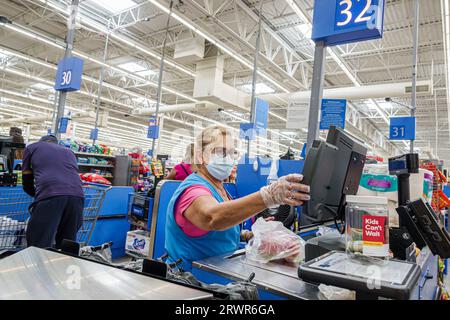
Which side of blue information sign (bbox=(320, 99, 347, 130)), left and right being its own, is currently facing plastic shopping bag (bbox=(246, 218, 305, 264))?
front

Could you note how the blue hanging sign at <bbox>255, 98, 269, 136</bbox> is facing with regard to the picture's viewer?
facing the viewer and to the right of the viewer

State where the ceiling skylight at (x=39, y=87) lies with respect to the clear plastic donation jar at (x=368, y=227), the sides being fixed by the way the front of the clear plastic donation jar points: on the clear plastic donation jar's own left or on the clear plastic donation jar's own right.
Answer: on the clear plastic donation jar's own right

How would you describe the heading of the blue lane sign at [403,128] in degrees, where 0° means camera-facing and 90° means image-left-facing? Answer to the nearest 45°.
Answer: approximately 0°

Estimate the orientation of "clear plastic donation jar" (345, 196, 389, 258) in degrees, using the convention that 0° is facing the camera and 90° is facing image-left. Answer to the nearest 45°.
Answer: approximately 0°

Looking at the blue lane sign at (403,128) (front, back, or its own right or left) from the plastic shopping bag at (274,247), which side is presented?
front

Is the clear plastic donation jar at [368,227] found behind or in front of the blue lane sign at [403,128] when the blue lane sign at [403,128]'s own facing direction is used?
in front
